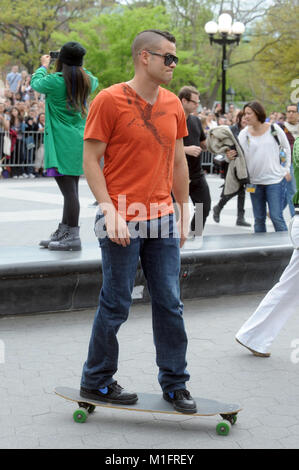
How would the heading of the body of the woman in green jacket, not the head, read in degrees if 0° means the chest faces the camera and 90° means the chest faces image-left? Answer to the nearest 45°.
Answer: approximately 135°

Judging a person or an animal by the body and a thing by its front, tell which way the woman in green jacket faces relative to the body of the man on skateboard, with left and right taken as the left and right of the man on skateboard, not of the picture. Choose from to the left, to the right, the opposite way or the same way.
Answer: the opposite way
